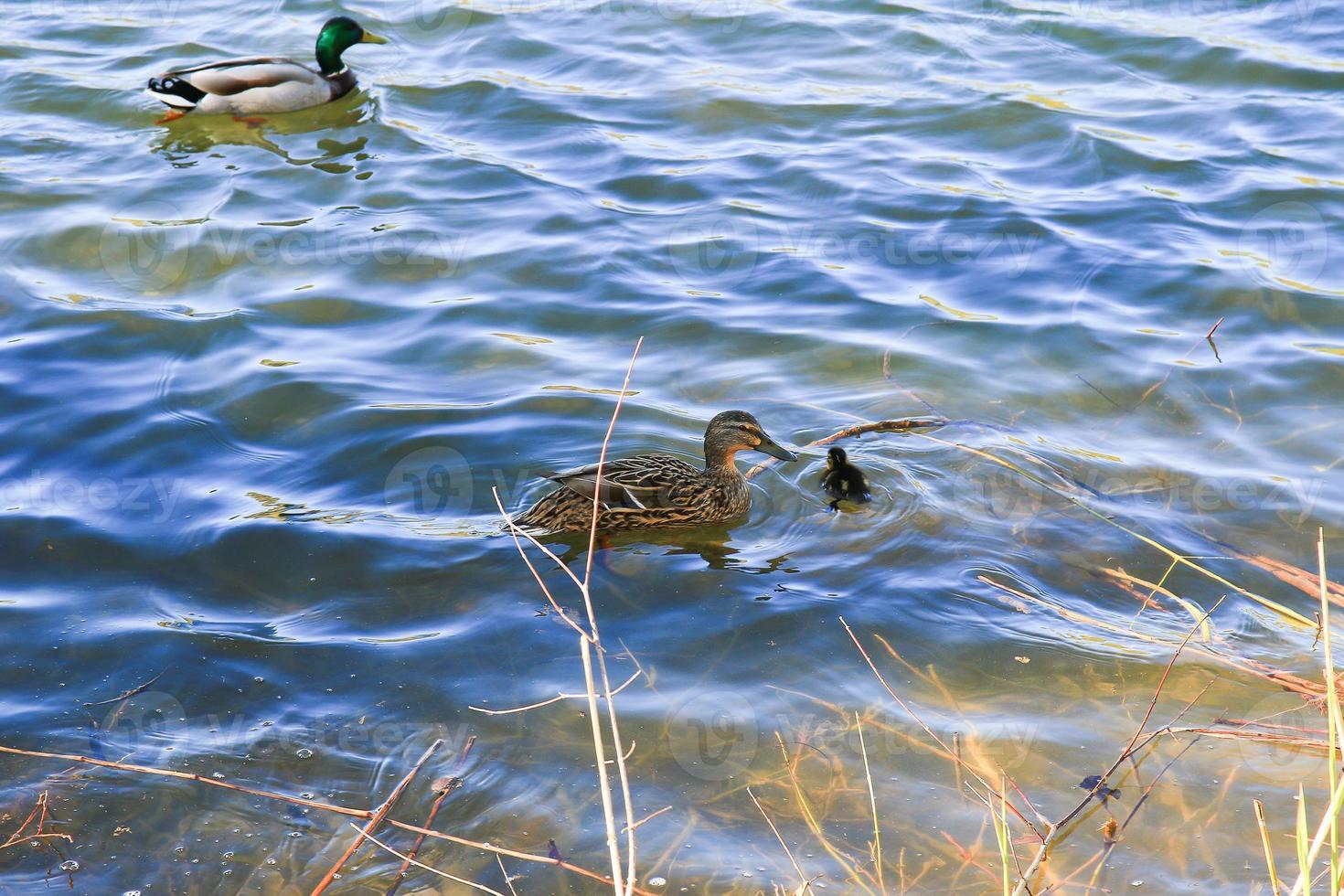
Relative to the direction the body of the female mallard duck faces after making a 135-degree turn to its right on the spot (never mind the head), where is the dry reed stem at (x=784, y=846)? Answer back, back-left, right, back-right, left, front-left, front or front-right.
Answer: front-left

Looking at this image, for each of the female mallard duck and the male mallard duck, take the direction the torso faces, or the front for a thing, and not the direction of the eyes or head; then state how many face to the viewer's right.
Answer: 2

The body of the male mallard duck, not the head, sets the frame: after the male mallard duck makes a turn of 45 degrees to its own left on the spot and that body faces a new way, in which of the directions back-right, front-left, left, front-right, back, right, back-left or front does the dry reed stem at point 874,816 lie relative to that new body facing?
back-right

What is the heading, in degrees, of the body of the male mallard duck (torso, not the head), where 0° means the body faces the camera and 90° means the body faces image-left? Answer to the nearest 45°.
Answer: approximately 270°

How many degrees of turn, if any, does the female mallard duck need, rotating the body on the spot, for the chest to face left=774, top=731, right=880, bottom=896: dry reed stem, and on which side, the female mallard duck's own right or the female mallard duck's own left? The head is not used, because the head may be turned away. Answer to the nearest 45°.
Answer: approximately 90° to the female mallard duck's own right

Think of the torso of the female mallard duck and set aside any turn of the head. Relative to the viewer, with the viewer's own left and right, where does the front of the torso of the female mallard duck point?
facing to the right of the viewer

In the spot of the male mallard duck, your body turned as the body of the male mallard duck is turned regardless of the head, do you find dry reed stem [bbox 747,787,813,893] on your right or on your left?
on your right

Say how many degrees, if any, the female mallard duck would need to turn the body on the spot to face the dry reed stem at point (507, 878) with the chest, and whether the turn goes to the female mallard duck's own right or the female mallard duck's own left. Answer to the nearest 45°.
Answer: approximately 90° to the female mallard duck's own right

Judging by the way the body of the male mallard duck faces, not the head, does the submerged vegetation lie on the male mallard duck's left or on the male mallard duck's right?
on the male mallard duck's right

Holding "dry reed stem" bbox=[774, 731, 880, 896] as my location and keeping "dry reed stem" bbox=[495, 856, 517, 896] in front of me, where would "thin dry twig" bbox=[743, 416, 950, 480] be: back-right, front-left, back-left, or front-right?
back-right

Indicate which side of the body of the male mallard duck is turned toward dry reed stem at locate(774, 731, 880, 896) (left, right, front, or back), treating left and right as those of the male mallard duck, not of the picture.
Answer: right

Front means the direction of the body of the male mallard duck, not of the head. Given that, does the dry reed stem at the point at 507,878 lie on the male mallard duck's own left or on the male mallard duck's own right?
on the male mallard duck's own right

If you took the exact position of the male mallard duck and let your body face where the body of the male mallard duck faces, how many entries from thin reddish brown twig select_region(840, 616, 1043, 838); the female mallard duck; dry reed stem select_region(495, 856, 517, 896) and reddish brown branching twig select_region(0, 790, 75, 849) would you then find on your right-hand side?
4
